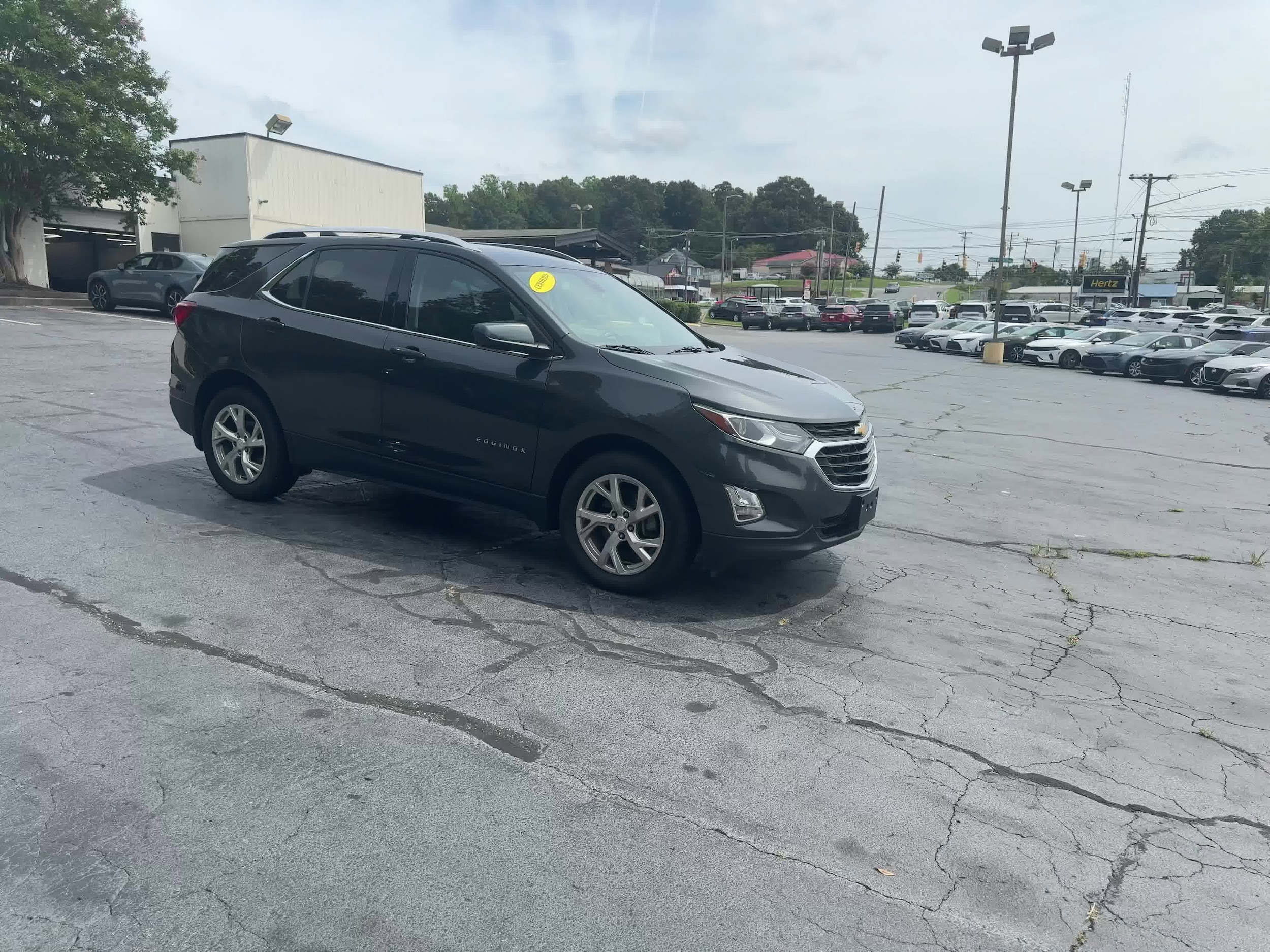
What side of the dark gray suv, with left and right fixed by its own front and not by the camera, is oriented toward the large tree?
back

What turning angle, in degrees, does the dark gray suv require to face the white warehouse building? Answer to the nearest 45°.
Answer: approximately 135° to its left

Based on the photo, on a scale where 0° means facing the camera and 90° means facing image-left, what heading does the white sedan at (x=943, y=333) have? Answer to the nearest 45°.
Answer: approximately 45°

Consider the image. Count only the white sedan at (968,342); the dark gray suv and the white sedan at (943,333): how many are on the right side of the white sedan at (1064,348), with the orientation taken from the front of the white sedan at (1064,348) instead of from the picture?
2

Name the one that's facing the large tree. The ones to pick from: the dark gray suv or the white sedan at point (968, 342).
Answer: the white sedan

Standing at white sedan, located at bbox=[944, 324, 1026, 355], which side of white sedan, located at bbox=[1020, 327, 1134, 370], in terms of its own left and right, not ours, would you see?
right

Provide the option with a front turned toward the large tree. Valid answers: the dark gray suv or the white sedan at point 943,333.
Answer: the white sedan

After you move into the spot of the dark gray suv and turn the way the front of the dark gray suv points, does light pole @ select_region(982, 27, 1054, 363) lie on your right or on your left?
on your left

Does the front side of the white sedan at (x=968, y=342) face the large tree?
yes

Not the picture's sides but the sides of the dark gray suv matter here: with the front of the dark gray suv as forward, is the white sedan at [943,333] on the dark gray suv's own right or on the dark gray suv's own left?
on the dark gray suv's own left

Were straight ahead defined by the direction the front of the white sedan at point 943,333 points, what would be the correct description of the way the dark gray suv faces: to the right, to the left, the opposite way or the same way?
to the left
